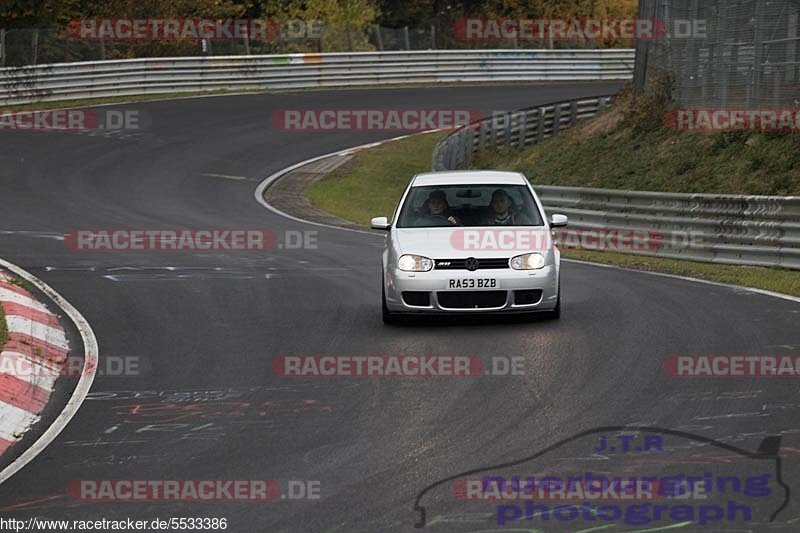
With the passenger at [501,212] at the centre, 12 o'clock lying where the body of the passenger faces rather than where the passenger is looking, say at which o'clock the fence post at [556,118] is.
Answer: The fence post is roughly at 6 o'clock from the passenger.

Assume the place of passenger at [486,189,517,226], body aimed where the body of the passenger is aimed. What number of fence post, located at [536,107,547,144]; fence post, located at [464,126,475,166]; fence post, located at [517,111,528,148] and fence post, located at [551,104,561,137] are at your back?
4

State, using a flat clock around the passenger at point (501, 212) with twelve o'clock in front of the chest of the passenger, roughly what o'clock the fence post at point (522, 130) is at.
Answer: The fence post is roughly at 6 o'clock from the passenger.

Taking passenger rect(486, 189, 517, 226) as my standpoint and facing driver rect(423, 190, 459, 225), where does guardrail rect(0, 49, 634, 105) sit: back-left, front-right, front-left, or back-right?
front-right

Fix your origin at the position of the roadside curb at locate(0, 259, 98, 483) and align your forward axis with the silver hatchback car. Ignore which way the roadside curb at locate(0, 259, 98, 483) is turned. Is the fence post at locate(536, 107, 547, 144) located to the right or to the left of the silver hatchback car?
left

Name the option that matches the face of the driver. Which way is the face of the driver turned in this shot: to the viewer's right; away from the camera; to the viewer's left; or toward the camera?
toward the camera

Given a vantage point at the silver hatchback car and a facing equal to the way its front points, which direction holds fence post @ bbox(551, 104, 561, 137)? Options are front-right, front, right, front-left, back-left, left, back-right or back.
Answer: back

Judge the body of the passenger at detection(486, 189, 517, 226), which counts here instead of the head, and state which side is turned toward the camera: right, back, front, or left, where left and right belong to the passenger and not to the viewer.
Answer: front

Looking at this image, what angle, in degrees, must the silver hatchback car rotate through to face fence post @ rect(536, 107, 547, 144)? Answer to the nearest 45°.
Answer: approximately 180°

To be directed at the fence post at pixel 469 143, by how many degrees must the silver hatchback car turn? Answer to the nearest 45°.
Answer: approximately 180°

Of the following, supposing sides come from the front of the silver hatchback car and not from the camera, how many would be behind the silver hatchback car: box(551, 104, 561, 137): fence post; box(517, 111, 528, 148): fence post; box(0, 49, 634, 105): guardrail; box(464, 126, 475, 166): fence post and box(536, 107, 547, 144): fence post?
5

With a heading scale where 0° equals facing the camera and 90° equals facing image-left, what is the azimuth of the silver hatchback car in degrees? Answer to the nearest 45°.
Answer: approximately 0°

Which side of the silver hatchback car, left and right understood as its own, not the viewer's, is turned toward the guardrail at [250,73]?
back

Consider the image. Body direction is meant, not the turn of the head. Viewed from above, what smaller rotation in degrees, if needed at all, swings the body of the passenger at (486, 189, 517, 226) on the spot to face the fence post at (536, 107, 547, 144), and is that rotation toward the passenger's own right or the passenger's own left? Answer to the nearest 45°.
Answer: approximately 180°

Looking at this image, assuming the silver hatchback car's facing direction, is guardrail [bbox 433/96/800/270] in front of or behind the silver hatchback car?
behind

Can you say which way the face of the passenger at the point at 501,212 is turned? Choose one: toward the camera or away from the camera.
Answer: toward the camera

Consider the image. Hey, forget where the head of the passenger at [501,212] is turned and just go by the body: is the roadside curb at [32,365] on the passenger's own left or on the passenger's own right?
on the passenger's own right
